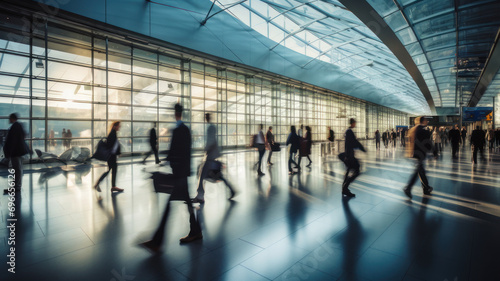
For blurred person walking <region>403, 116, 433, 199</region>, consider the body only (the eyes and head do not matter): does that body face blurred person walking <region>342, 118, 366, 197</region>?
no

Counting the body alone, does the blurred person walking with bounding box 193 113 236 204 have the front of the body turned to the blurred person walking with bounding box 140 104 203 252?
no

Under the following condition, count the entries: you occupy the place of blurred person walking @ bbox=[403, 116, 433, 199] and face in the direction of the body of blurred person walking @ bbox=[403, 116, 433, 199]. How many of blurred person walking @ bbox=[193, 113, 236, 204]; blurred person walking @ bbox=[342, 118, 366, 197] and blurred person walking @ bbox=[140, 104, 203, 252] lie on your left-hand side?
0

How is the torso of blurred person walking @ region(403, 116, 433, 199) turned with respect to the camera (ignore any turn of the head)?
to the viewer's right

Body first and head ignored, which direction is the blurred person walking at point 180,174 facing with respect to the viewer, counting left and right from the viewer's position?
facing to the left of the viewer

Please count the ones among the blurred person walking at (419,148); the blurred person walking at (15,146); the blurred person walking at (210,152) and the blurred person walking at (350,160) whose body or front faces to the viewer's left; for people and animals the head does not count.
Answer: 2

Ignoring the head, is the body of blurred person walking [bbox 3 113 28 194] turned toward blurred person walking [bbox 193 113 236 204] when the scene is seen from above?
no

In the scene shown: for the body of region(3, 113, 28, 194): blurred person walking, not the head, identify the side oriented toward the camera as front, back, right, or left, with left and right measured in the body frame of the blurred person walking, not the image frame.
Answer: left
